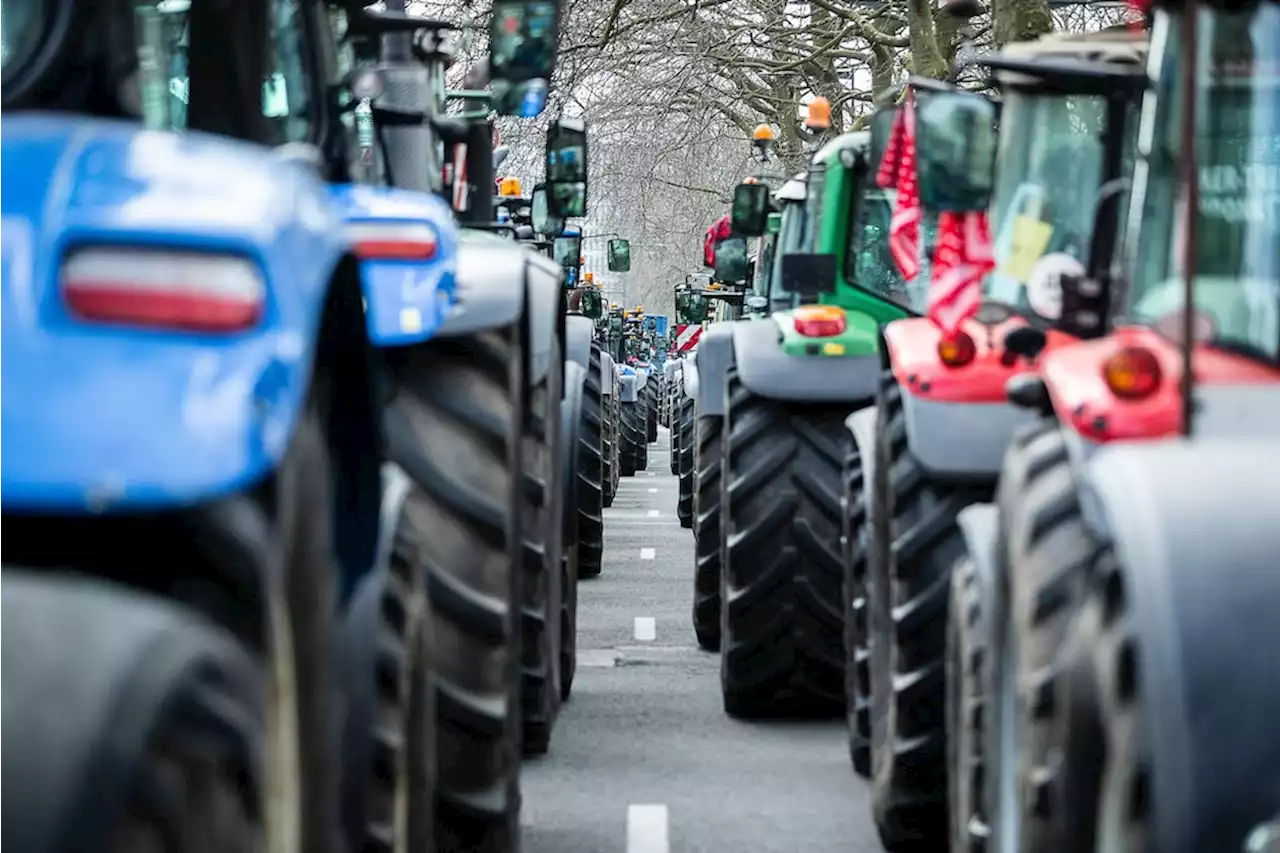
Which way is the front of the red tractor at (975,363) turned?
away from the camera

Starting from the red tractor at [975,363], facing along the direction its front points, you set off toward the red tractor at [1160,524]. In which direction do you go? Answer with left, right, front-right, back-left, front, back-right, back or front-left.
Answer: back

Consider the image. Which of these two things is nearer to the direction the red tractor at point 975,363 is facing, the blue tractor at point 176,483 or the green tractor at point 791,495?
the green tractor

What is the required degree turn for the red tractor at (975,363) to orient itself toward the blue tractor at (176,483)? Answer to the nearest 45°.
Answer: approximately 180°

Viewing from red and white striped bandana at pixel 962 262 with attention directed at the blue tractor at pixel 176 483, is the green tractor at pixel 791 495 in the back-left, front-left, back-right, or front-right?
back-right

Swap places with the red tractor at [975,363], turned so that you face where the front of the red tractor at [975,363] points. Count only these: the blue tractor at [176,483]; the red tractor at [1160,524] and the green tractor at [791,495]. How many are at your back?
2

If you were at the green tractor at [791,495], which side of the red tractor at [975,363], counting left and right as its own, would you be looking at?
front
